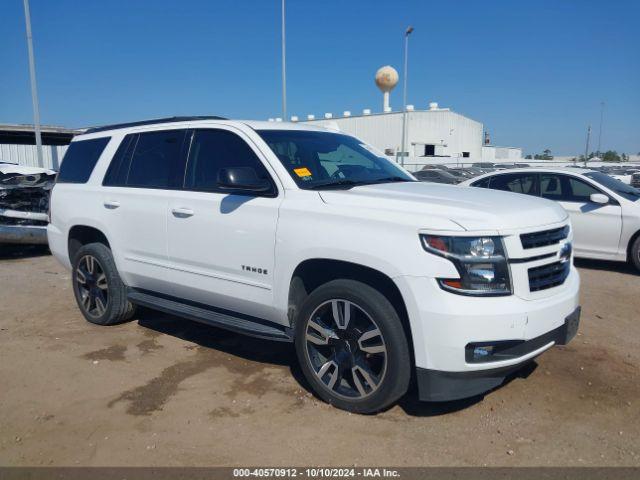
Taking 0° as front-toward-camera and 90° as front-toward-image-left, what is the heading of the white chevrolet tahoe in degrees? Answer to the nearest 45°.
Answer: approximately 315°

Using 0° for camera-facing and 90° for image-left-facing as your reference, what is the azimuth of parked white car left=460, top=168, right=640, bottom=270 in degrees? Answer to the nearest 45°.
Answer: approximately 315°

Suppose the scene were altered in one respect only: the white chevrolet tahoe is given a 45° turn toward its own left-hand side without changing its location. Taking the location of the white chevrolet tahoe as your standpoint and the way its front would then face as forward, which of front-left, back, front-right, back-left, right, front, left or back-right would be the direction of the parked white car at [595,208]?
front-left

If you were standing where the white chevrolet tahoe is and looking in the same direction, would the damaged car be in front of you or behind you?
behind
